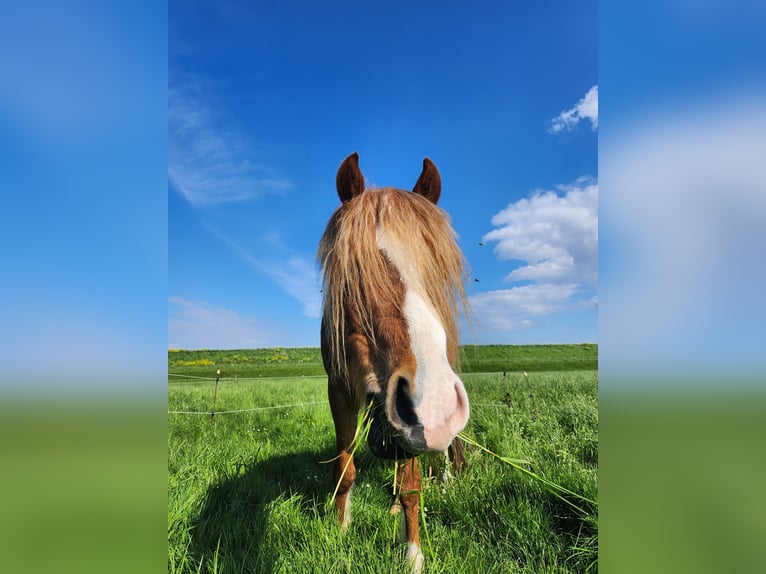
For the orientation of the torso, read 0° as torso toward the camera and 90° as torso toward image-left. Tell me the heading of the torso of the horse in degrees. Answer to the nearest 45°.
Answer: approximately 0°
